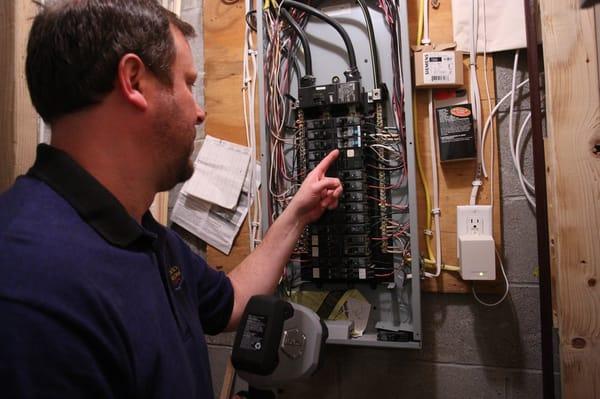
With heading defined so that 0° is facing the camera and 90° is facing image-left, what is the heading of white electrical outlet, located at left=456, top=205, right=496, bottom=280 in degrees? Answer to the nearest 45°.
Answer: approximately 0°

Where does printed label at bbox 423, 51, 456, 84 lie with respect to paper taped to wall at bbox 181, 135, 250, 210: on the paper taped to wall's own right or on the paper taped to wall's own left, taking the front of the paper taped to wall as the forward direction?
on the paper taped to wall's own left

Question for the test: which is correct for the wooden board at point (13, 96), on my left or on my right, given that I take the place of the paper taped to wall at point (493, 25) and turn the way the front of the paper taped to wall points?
on my right

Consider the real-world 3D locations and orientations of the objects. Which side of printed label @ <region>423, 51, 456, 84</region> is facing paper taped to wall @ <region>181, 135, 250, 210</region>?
right

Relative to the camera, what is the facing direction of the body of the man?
to the viewer's right

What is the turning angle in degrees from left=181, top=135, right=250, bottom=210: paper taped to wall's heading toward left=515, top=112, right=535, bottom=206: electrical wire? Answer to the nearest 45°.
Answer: approximately 45° to its left
